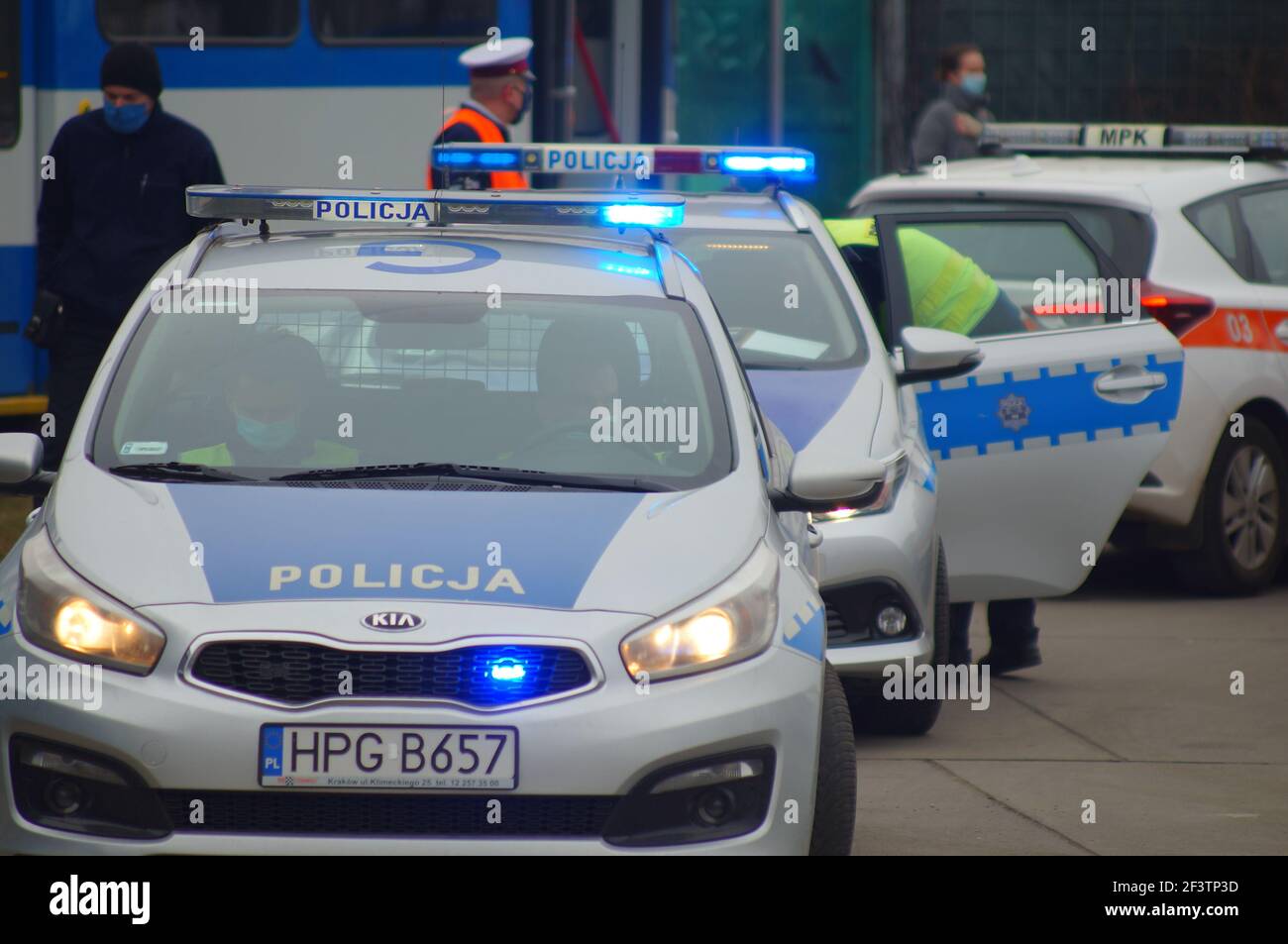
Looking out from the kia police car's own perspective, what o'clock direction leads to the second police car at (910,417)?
The second police car is roughly at 7 o'clock from the kia police car.

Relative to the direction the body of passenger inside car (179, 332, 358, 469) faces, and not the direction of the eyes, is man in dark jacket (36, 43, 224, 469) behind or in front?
behind

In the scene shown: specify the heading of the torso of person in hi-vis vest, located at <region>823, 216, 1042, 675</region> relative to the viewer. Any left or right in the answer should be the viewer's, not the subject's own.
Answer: facing to the left of the viewer

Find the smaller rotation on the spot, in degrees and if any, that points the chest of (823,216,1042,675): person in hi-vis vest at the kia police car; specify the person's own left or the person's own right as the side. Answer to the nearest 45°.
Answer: approximately 90° to the person's own left

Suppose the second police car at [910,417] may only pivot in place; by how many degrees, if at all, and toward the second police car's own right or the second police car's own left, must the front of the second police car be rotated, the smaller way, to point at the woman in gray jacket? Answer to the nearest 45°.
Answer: approximately 180°
